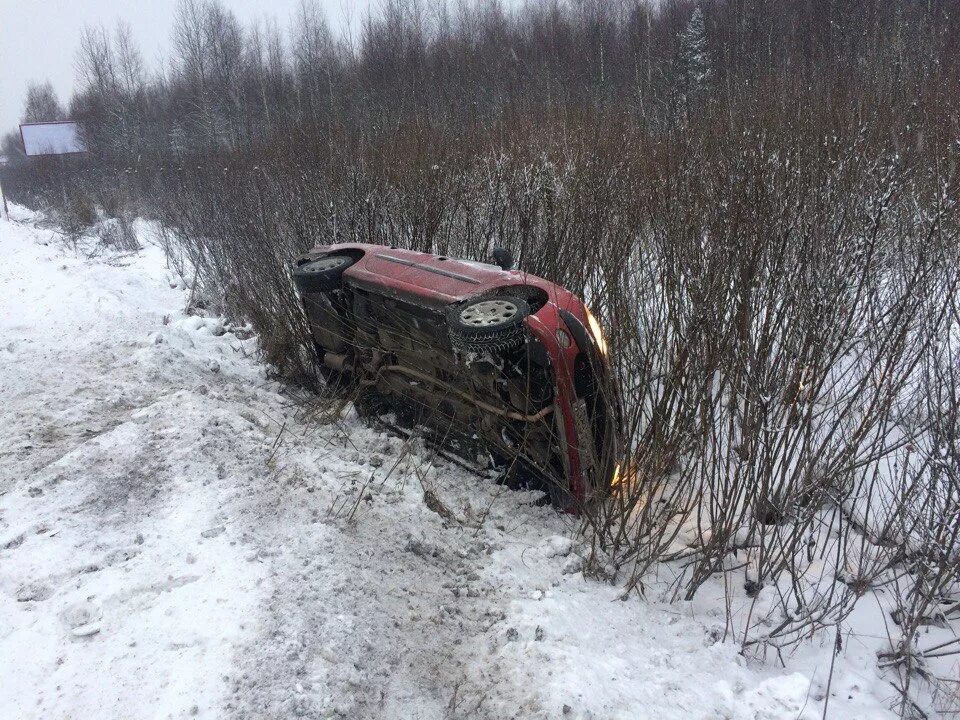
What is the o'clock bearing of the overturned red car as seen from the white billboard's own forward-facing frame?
The overturned red car is roughly at 12 o'clock from the white billboard.

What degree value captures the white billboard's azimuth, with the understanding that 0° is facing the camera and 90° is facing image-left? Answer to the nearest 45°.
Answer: approximately 0°
